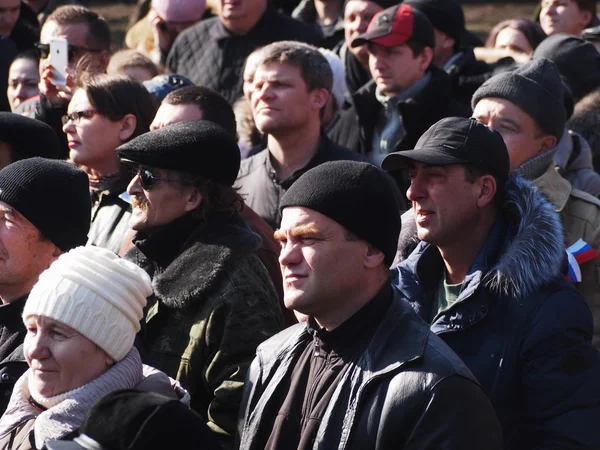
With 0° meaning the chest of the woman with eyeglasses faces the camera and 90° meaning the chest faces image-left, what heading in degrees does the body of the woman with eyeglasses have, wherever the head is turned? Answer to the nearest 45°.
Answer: approximately 45°

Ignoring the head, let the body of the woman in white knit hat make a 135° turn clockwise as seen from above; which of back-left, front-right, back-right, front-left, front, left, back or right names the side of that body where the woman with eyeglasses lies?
front

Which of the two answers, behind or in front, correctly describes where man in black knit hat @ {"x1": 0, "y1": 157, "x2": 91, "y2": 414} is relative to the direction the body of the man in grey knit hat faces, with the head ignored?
in front

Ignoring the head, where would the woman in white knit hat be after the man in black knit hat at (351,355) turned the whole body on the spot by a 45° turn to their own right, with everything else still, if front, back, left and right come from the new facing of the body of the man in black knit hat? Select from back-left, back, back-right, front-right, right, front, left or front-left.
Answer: front

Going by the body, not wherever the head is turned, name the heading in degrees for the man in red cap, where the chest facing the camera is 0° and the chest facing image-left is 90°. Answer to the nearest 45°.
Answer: approximately 45°

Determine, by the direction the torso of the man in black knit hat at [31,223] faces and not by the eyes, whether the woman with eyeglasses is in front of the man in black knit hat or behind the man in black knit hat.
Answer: behind

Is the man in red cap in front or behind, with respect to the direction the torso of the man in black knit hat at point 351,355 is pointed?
behind

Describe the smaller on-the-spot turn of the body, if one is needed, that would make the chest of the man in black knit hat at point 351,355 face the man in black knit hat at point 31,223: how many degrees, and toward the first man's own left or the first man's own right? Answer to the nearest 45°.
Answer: approximately 90° to the first man's own right

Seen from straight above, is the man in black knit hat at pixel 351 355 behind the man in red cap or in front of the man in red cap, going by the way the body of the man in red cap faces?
in front

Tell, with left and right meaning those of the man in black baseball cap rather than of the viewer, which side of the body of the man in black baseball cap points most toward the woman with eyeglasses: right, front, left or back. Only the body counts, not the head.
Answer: right

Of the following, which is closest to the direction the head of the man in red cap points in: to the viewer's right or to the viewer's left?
to the viewer's left
